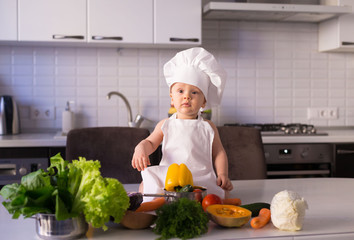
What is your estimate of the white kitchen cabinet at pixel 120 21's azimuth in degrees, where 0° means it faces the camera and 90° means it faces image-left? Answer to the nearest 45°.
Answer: approximately 0°

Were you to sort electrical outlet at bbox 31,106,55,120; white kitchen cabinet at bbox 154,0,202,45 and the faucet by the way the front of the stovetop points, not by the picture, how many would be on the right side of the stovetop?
3

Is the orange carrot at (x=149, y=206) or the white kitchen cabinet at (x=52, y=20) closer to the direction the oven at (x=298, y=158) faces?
the orange carrot

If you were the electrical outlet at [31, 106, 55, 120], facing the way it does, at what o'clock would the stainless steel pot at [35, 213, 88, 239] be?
The stainless steel pot is roughly at 12 o'clock from the electrical outlet.

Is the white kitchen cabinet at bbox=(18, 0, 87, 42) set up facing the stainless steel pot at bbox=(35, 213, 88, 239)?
yes
